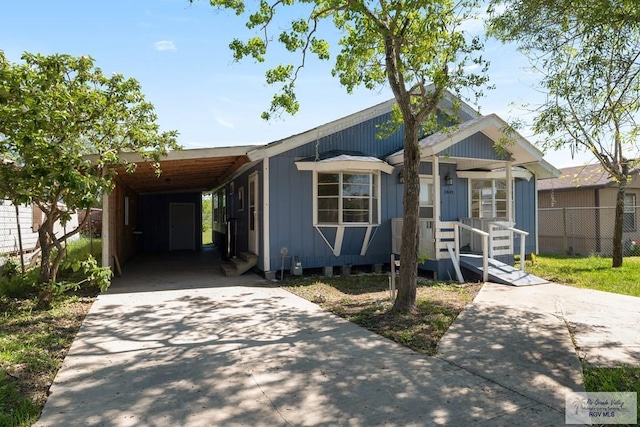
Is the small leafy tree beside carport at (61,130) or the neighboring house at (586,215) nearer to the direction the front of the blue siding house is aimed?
the small leafy tree beside carport

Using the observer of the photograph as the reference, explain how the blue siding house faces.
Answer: facing the viewer

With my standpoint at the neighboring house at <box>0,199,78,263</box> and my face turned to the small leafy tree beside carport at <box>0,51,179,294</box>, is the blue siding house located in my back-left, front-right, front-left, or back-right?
front-left

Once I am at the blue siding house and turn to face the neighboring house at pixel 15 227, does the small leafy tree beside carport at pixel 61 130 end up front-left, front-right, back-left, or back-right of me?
front-left

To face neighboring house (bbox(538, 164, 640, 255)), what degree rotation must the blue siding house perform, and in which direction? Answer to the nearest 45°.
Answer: approximately 135° to its left

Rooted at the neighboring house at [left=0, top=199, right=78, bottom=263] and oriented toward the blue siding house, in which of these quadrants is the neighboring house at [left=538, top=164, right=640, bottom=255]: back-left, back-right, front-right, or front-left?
front-left

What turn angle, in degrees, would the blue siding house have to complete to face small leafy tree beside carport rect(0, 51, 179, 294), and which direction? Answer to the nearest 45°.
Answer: approximately 45° to its right

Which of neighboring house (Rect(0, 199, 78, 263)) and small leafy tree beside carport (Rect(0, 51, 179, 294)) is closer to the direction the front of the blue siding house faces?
the small leafy tree beside carport

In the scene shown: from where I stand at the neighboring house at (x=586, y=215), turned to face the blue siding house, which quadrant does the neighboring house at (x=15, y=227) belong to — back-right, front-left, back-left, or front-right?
front-right

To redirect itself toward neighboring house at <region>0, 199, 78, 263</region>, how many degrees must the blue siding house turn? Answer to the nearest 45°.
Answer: approximately 90° to its right
